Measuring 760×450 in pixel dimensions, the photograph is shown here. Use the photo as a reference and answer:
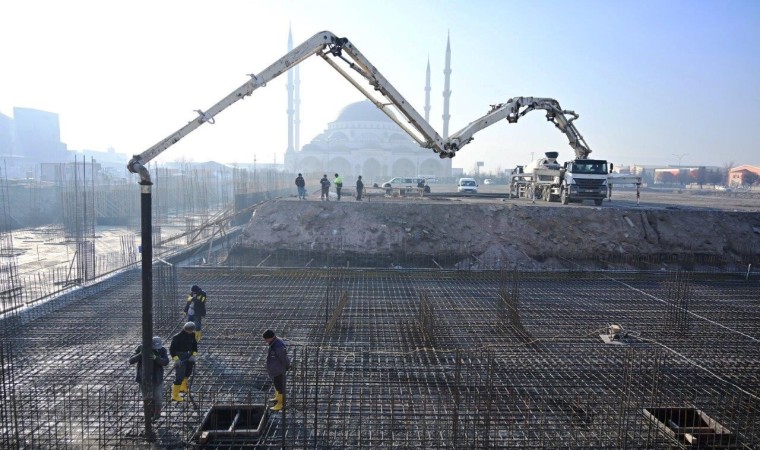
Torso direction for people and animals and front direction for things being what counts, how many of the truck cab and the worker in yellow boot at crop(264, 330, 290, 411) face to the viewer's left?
1

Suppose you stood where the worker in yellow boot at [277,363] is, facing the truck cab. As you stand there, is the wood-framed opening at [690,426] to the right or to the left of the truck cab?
right

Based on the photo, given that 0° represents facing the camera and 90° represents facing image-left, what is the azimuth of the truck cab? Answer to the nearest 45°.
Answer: approximately 0°

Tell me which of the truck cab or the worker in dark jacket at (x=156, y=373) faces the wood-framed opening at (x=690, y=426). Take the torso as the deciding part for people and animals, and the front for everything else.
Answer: the truck cab

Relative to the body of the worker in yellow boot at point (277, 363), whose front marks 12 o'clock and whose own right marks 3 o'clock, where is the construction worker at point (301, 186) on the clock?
The construction worker is roughly at 3 o'clock from the worker in yellow boot.

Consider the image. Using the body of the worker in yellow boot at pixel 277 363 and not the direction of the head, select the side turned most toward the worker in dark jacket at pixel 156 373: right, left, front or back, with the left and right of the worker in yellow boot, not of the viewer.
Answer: front

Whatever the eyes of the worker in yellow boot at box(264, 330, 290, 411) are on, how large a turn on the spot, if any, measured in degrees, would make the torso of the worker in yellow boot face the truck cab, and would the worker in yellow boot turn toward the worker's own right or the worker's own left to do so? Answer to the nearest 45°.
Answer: approximately 135° to the worker's own right
